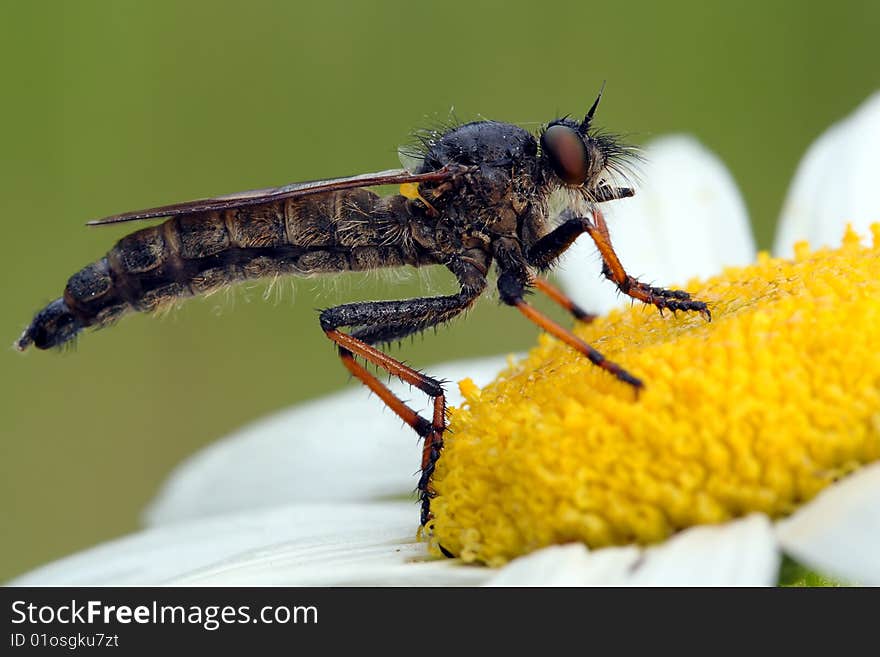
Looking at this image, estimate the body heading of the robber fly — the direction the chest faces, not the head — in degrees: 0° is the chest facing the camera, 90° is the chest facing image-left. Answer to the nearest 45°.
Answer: approximately 270°
